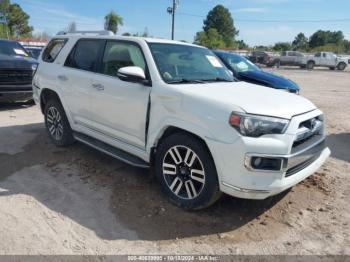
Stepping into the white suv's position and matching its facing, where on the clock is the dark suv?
The dark suv is roughly at 6 o'clock from the white suv.

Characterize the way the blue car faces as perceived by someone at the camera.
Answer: facing the viewer and to the right of the viewer

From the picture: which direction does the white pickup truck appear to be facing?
to the viewer's right

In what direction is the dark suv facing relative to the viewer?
toward the camera

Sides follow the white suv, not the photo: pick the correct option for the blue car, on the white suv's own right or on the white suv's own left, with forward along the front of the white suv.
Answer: on the white suv's own left

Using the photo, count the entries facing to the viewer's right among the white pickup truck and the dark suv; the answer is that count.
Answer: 1

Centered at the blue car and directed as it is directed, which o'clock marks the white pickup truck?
The white pickup truck is roughly at 8 o'clock from the blue car.

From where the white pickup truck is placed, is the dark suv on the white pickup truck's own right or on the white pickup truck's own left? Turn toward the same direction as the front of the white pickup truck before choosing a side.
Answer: on the white pickup truck's own right

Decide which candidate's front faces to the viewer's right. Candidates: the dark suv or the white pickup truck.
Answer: the white pickup truck
